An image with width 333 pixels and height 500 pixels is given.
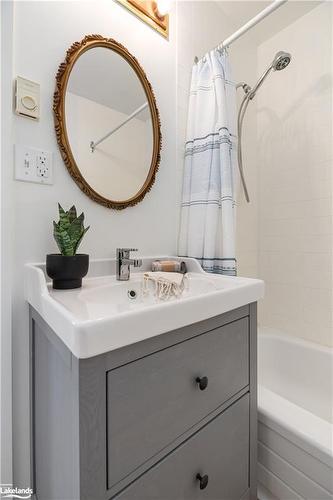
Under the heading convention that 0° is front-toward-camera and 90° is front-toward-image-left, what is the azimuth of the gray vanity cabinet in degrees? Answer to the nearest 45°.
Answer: approximately 315°

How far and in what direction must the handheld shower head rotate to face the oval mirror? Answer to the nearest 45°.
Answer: approximately 90° to its right

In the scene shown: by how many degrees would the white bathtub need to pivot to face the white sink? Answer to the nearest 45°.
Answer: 0° — it already faces it

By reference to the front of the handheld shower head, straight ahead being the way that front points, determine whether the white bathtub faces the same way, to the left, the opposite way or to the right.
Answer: to the right

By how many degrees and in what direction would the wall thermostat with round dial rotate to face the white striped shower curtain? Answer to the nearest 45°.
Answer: approximately 45° to its left

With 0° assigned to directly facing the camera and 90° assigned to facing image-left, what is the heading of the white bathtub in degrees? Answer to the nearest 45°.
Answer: approximately 45°

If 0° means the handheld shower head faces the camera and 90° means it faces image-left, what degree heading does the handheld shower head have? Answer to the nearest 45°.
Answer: approximately 315°
